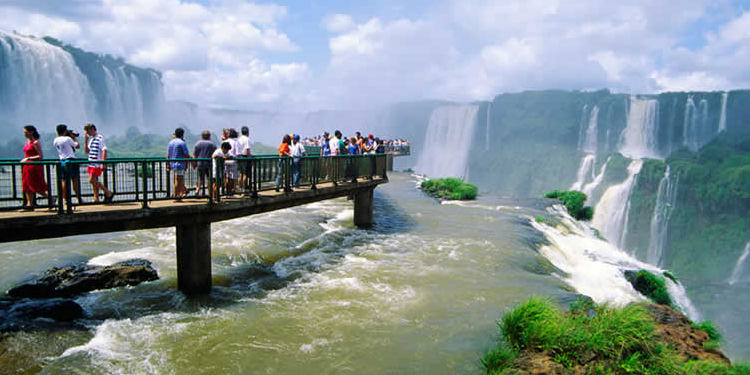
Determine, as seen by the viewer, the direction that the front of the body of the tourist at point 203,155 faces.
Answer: away from the camera

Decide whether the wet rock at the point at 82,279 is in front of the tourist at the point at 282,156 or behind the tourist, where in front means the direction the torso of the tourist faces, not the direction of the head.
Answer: behind

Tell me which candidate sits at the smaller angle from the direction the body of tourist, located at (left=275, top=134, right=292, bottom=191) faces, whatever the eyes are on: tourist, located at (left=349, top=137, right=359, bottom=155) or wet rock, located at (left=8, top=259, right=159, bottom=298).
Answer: the tourist

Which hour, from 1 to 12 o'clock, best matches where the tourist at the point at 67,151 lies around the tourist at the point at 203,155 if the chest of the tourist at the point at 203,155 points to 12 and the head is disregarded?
the tourist at the point at 67,151 is roughly at 8 o'clock from the tourist at the point at 203,155.

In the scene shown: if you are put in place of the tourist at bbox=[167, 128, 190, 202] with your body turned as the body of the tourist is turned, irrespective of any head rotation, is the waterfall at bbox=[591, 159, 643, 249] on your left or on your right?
on your right

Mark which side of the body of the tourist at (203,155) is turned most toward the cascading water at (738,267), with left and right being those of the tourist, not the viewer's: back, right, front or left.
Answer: right

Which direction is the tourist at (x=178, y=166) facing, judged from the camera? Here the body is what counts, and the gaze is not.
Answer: away from the camera

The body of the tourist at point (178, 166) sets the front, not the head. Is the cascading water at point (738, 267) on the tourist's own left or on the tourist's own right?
on the tourist's own right
